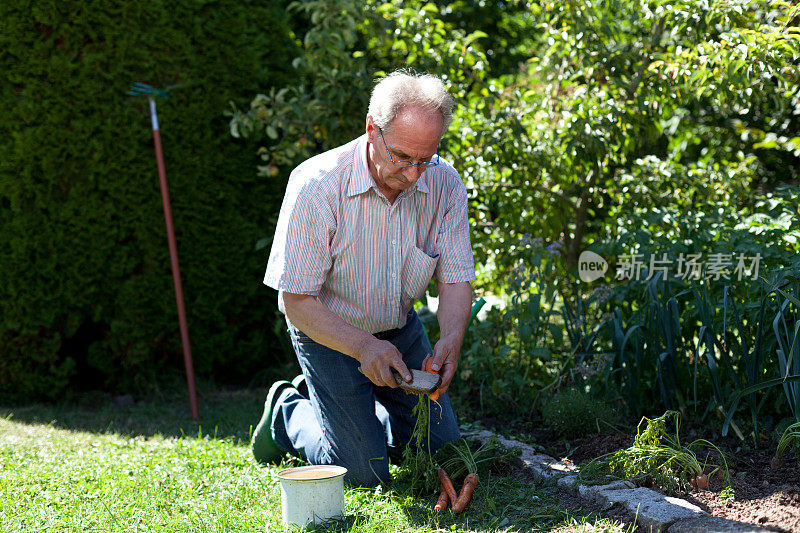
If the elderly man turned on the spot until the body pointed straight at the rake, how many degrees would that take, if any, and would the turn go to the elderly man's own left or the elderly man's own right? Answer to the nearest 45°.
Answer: approximately 180°

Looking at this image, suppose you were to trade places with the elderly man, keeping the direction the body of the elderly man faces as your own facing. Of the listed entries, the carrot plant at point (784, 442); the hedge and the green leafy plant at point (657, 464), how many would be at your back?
1

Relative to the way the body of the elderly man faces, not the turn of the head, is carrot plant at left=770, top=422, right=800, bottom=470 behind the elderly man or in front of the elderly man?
in front

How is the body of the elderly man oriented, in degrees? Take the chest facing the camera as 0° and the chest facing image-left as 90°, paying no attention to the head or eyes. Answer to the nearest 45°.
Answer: approximately 315°
